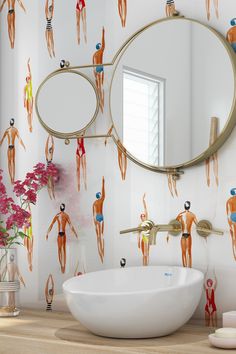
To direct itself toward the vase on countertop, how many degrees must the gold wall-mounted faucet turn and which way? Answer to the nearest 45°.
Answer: approximately 45° to its right

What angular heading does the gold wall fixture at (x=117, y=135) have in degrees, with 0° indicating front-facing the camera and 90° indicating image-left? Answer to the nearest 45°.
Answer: approximately 45°

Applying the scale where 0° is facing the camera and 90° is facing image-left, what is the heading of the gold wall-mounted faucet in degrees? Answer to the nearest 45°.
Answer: approximately 45°

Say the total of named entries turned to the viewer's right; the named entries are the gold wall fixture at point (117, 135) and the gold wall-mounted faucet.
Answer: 0
